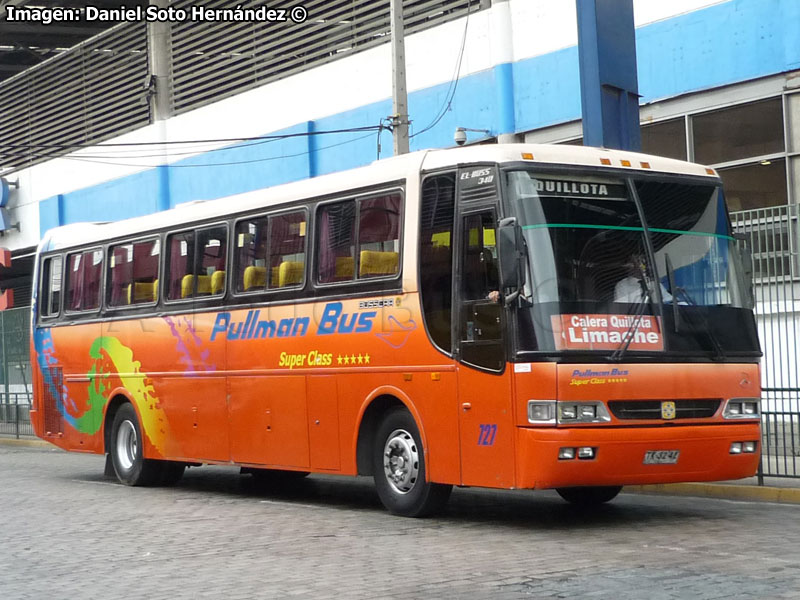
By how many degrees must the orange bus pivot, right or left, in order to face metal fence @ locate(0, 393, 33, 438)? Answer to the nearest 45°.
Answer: approximately 180°

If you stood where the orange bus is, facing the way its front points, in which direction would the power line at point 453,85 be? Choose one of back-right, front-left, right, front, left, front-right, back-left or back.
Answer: back-left

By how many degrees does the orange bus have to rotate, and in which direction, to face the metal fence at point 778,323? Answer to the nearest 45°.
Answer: approximately 90° to its left

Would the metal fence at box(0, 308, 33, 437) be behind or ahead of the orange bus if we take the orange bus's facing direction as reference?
behind

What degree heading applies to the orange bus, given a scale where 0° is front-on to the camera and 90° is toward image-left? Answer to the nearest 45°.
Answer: approximately 315°

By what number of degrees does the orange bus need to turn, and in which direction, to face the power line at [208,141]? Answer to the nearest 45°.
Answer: approximately 135° to its left
